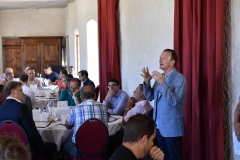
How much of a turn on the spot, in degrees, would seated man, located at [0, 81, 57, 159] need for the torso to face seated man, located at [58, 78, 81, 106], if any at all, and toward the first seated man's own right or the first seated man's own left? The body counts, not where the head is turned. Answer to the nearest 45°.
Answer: approximately 45° to the first seated man's own left

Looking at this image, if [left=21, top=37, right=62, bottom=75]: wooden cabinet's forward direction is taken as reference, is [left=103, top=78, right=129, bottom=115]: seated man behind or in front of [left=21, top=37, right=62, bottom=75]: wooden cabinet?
in front

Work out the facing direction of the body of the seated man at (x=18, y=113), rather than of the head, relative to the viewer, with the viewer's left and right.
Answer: facing away from the viewer and to the right of the viewer

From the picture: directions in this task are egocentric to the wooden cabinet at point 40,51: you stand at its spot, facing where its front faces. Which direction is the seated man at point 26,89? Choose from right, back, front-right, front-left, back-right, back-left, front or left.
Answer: front

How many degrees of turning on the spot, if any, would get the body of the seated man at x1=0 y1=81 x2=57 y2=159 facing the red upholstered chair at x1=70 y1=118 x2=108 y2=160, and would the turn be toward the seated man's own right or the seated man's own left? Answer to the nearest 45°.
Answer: approximately 45° to the seated man's own right

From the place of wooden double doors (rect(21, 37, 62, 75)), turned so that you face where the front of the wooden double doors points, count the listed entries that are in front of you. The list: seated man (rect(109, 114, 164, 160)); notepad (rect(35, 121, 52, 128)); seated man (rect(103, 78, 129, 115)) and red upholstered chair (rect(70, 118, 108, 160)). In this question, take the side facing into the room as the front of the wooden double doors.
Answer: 4

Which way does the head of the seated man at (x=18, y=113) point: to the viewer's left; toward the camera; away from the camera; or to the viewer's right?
to the viewer's right

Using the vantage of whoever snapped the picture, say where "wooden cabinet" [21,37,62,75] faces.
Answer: facing the viewer

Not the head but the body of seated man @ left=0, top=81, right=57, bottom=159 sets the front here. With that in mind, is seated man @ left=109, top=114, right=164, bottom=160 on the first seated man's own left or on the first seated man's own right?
on the first seated man's own right

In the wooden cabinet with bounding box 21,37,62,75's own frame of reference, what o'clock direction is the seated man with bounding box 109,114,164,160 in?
The seated man is roughly at 12 o'clock from the wooden cabinet.

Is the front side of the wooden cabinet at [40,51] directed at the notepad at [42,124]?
yes

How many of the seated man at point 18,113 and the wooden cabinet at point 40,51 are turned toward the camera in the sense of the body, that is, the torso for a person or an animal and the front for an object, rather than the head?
1

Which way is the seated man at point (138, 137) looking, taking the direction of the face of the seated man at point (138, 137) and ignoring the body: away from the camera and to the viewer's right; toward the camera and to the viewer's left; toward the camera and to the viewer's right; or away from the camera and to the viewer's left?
away from the camera and to the viewer's right

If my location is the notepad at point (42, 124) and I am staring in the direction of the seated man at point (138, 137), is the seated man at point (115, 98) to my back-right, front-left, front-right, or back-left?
back-left

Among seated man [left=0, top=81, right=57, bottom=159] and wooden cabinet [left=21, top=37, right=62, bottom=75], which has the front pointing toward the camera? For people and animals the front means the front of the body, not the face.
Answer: the wooden cabinet

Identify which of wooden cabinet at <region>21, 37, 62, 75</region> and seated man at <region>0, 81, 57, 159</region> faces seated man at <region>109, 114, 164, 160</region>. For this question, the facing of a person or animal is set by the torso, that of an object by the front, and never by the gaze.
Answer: the wooden cabinet

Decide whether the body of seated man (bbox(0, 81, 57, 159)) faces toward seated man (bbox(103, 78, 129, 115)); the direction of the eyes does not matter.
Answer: yes
